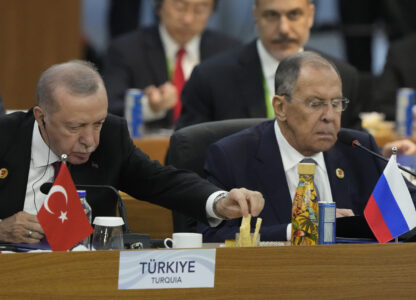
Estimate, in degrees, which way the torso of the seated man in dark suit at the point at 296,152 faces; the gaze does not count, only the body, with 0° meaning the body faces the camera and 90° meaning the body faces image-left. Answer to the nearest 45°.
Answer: approximately 315°

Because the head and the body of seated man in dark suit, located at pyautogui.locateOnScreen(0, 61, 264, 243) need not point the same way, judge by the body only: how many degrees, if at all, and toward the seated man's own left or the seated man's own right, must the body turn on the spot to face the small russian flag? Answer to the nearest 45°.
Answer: approximately 45° to the seated man's own left

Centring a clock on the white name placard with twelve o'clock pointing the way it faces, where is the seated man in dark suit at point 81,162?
The seated man in dark suit is roughly at 5 o'clock from the white name placard.

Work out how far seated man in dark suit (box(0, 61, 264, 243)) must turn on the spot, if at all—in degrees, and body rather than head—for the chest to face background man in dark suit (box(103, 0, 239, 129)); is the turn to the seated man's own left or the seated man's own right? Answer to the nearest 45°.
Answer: approximately 135° to the seated man's own left

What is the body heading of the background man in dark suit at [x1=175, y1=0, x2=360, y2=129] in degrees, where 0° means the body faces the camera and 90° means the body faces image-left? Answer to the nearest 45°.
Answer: approximately 0°

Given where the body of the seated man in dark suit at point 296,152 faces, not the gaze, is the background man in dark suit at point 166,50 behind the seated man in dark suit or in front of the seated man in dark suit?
behind

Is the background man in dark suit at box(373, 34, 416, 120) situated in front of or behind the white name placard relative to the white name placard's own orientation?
behind

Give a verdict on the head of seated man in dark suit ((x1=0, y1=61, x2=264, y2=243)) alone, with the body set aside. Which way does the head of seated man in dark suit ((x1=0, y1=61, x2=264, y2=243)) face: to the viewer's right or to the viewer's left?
to the viewer's right

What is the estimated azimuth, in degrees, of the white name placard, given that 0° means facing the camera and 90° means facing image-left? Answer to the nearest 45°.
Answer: approximately 0°

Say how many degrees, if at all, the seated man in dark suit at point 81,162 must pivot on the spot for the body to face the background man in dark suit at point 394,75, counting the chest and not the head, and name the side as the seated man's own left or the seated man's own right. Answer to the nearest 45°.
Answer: approximately 90° to the seated man's own left
